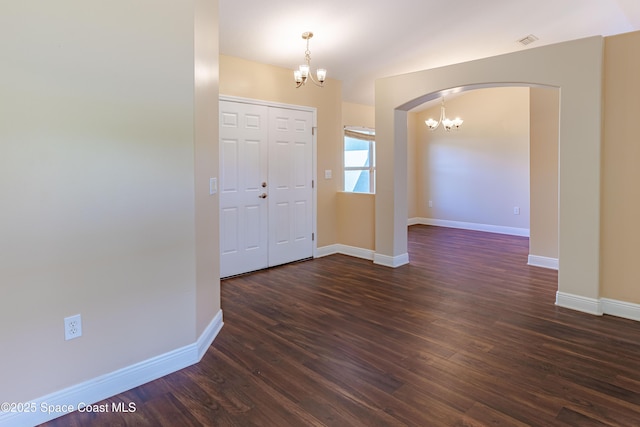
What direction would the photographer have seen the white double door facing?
facing the viewer and to the right of the viewer

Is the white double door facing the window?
no

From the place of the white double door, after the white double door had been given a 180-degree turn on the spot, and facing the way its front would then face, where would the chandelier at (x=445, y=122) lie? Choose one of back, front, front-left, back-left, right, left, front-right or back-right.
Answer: right

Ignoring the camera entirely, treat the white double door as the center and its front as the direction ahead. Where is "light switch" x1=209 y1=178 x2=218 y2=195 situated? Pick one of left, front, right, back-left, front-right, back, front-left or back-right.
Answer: front-right
